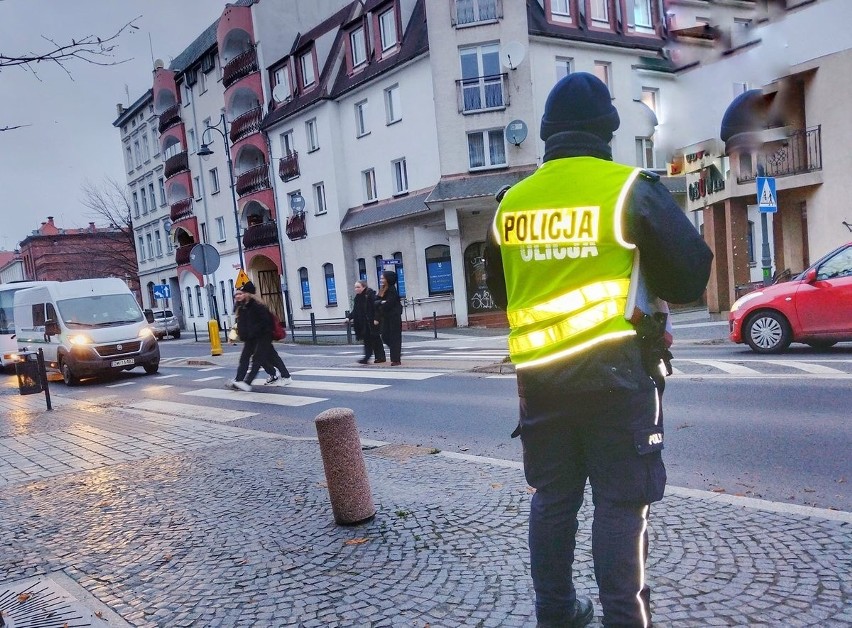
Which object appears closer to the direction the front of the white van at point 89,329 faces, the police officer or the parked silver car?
the police officer

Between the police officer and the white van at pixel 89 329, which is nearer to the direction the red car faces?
the white van

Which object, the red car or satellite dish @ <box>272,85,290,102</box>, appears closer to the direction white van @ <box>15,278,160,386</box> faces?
the red car

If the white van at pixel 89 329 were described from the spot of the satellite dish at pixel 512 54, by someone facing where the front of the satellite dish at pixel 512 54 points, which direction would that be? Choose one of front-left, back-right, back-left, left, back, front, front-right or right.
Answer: front-right

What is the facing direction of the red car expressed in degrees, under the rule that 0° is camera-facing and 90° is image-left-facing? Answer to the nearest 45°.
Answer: approximately 90°

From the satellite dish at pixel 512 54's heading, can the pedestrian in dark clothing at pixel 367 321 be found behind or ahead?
ahead

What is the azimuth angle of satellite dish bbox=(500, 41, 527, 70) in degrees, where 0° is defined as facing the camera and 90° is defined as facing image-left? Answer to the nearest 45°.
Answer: approximately 0°

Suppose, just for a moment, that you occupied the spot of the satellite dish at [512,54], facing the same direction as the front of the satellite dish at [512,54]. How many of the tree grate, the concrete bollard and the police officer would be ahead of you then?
3

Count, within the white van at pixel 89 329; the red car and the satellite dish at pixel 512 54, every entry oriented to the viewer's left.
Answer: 1

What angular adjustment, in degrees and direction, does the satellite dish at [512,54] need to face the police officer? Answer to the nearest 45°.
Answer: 0° — it already faces them

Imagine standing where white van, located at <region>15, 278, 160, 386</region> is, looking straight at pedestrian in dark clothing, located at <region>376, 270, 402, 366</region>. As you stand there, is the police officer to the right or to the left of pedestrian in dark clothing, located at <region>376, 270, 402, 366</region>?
right

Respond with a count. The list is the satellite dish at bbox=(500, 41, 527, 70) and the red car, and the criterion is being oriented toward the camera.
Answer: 1

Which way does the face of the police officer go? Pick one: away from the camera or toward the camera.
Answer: away from the camera
